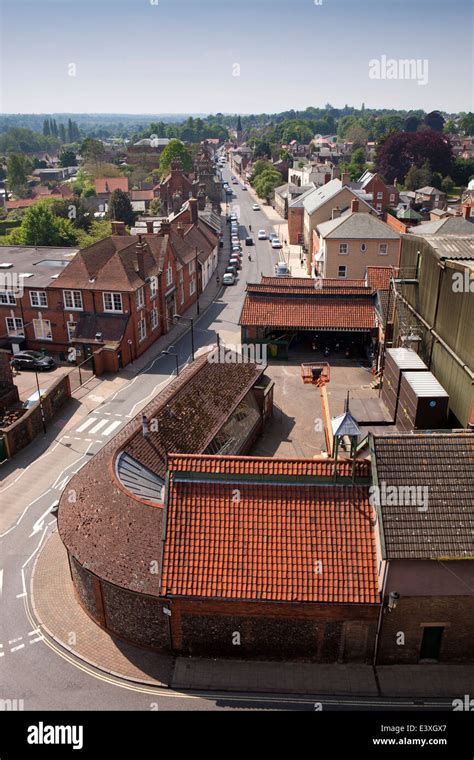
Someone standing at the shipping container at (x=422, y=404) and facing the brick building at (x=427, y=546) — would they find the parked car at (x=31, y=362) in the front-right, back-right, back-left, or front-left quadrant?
back-right

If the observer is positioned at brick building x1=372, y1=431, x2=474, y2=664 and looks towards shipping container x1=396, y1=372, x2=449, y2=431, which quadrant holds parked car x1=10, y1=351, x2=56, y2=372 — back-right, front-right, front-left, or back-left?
front-left

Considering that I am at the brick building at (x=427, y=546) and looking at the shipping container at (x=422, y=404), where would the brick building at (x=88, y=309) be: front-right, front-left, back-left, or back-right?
front-left

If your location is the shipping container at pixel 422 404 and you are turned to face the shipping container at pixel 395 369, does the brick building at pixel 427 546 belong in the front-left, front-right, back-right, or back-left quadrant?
back-left

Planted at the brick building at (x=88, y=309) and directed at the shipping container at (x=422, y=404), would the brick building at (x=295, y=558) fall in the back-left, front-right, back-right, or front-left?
front-right

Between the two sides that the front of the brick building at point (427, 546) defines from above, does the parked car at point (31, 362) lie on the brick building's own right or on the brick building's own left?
on the brick building's own right

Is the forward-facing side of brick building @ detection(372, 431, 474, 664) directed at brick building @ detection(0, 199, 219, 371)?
no

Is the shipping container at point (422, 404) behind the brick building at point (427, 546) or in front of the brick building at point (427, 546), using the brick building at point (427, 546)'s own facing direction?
behind

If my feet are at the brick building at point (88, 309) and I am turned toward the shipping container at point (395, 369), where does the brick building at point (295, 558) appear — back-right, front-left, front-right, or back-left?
front-right

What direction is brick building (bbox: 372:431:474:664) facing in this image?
toward the camera

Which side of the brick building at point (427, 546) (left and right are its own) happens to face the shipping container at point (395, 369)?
back
